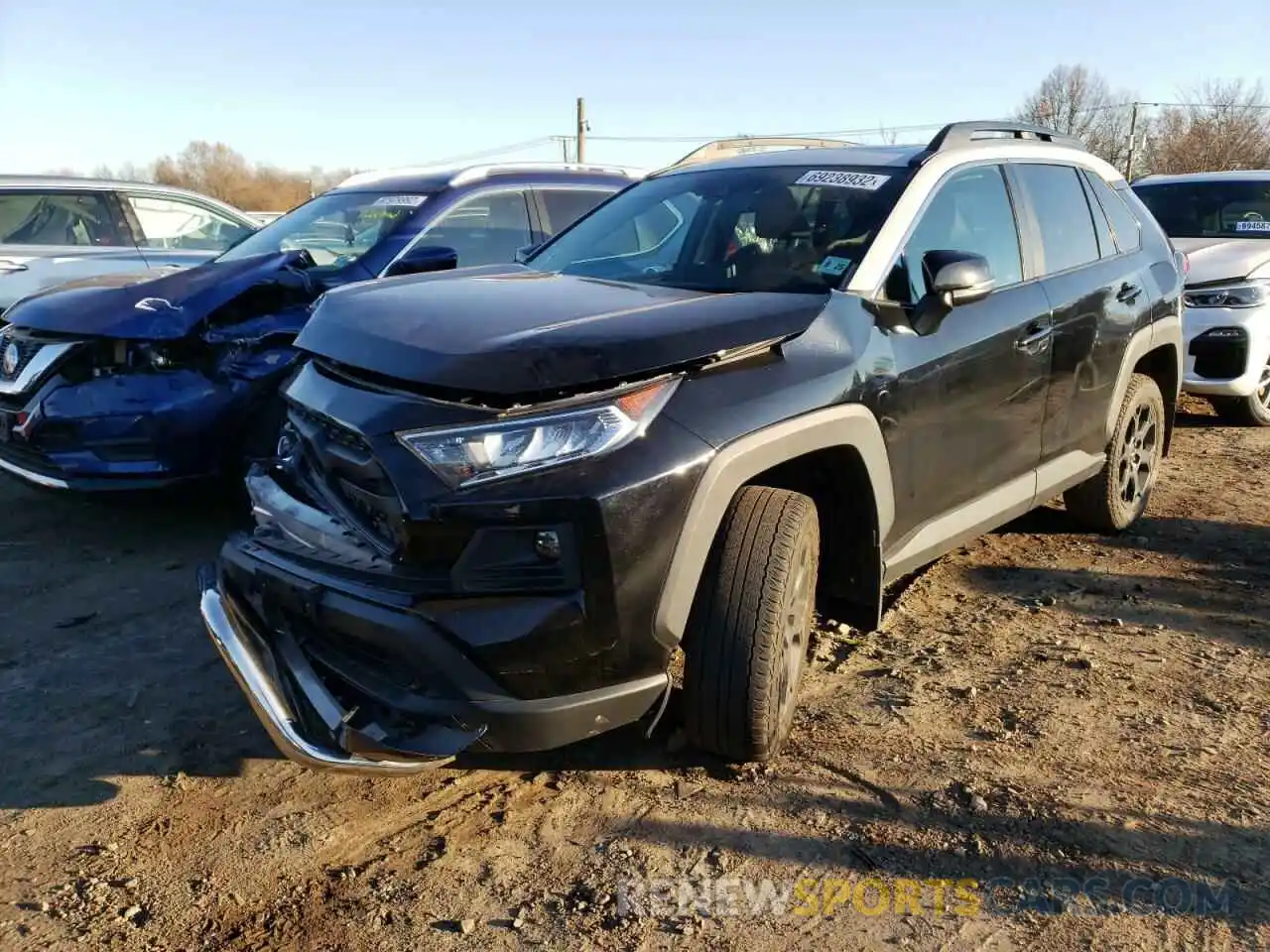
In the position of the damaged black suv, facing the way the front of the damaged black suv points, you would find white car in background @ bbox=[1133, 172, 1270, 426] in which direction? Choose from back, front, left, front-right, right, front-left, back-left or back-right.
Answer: back

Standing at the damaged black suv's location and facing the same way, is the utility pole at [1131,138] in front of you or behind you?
behind

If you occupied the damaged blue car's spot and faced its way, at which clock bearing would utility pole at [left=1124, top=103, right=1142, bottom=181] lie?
The utility pole is roughly at 6 o'clock from the damaged blue car.

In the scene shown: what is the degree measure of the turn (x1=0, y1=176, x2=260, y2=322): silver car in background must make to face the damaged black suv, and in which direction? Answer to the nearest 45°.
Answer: approximately 90° to its right

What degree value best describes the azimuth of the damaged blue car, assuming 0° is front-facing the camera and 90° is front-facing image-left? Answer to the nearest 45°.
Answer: approximately 45°

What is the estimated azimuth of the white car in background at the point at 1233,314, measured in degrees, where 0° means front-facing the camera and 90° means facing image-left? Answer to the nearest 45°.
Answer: approximately 45°

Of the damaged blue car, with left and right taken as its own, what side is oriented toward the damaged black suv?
left

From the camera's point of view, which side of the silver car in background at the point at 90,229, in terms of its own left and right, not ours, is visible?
right

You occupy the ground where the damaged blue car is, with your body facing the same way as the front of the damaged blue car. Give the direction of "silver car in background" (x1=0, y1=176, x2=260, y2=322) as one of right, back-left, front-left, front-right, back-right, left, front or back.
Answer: back-right
